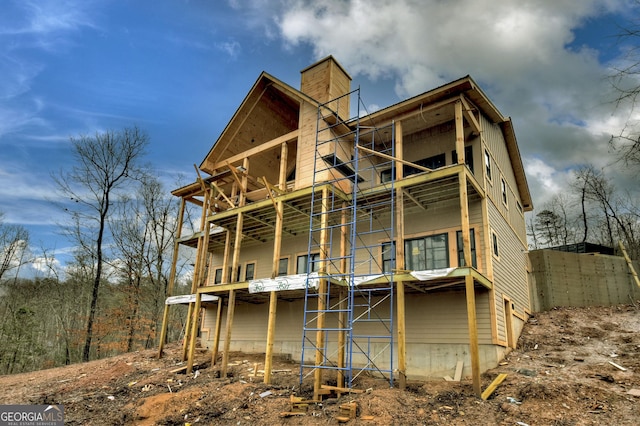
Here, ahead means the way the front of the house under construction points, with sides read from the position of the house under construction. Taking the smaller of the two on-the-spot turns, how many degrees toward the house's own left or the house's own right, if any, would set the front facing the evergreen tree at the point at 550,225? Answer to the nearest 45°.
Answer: approximately 180°

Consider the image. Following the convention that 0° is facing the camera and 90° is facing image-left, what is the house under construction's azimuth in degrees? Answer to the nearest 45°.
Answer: approximately 45°
